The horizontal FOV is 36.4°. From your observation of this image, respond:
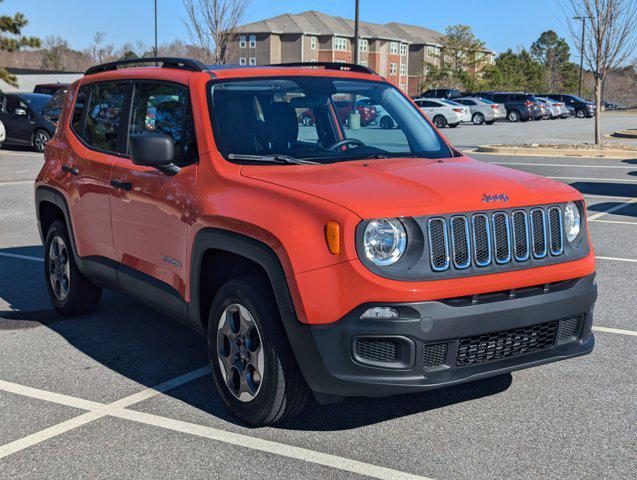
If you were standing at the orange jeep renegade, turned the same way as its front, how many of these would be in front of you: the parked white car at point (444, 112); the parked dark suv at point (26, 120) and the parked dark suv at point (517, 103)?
0

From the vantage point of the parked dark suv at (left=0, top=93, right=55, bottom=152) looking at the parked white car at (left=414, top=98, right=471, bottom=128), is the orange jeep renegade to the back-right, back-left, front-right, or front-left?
back-right

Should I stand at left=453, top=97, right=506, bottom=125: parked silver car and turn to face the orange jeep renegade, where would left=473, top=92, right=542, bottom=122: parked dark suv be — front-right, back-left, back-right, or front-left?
back-left

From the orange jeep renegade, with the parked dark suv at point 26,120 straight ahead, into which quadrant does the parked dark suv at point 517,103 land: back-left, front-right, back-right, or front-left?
front-right

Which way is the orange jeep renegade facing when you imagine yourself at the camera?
facing the viewer and to the right of the viewer

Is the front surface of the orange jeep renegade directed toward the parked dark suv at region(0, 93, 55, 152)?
no

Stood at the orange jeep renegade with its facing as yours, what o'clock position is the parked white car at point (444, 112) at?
The parked white car is roughly at 8 o'clock from the orange jeep renegade.

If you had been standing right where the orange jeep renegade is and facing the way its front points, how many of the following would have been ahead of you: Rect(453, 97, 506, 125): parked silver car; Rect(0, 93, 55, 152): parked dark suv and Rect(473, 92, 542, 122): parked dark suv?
0

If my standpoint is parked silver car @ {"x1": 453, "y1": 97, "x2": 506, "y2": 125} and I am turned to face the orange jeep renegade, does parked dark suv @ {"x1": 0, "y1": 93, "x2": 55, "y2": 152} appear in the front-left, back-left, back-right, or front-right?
front-right

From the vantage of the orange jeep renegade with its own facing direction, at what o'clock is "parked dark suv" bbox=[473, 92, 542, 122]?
The parked dark suv is roughly at 8 o'clock from the orange jeep renegade.

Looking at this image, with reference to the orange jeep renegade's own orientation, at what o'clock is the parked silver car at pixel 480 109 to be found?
The parked silver car is roughly at 8 o'clock from the orange jeep renegade.

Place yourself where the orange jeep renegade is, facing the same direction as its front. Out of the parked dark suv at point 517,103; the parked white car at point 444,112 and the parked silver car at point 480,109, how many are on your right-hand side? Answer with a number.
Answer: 0

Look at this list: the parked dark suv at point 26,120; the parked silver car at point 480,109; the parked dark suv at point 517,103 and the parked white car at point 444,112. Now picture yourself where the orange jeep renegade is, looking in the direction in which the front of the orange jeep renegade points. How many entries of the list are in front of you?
0
